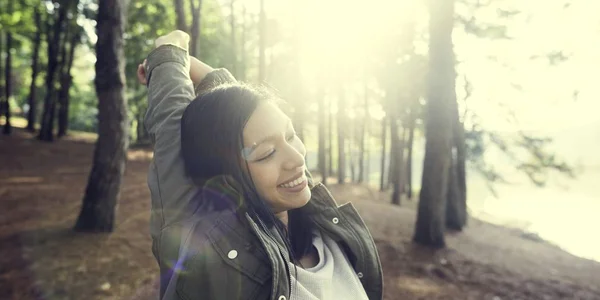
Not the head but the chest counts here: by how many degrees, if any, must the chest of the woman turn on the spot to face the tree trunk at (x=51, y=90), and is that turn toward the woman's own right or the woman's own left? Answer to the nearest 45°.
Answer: approximately 180°

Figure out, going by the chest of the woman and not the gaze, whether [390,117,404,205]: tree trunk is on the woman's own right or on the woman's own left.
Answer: on the woman's own left

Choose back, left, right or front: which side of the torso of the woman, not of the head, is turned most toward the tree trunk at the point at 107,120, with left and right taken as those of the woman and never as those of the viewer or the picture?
back

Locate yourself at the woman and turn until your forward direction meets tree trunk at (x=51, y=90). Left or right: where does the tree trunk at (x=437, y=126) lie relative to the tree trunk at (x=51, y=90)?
right

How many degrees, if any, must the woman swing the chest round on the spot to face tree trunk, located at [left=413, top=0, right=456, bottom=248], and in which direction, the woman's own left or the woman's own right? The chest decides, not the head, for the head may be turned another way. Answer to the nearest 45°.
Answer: approximately 90° to the woman's own left

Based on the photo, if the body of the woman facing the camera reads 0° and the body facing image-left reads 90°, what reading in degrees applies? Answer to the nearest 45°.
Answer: approximately 315°

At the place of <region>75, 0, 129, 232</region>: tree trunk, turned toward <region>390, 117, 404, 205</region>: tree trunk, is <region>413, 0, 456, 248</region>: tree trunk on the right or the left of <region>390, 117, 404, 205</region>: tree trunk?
right
